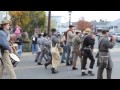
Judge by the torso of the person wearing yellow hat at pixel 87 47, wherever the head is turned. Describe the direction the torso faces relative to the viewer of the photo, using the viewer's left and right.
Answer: facing away from the viewer and to the right of the viewer

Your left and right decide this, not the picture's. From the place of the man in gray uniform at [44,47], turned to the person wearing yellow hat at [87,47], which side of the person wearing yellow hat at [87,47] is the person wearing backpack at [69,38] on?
left

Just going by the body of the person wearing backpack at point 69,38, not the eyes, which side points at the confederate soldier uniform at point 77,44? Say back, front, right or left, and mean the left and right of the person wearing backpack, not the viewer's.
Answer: right
